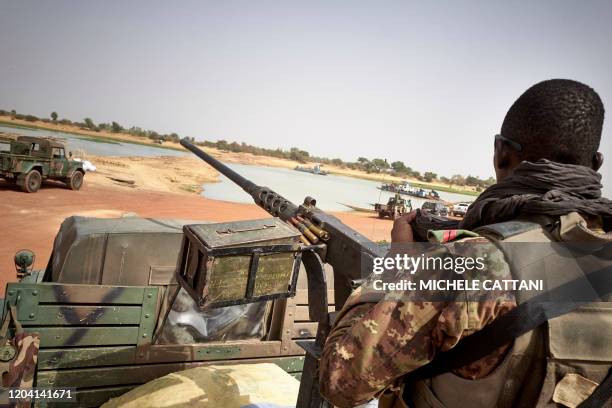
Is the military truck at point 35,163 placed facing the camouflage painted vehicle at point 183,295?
no

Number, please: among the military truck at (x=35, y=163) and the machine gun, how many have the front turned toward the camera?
0

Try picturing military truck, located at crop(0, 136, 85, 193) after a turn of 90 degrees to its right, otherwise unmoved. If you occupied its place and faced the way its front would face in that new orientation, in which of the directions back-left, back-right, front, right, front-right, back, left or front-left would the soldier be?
front-right

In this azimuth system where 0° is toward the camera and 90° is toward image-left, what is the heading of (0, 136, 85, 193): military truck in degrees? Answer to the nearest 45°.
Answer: approximately 225°

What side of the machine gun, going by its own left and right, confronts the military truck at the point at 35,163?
front

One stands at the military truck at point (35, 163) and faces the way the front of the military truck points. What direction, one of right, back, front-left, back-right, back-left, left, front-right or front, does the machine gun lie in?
back-right

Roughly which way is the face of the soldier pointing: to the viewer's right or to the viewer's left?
to the viewer's left

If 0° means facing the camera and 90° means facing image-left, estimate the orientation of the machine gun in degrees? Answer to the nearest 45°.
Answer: approximately 135°
